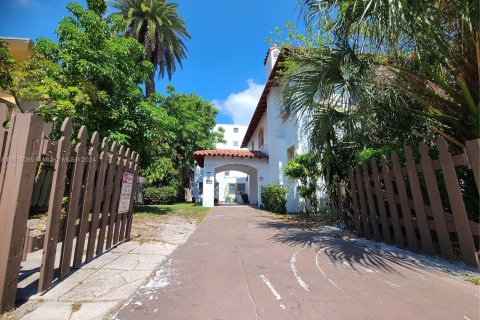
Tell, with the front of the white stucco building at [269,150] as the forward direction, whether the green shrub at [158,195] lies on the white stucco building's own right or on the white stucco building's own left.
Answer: on the white stucco building's own right

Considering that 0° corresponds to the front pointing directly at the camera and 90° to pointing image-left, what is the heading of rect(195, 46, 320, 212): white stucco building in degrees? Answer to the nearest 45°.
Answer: approximately 0°

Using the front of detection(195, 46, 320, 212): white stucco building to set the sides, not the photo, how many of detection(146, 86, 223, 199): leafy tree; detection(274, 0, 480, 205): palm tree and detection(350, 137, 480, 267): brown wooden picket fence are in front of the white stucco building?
2
